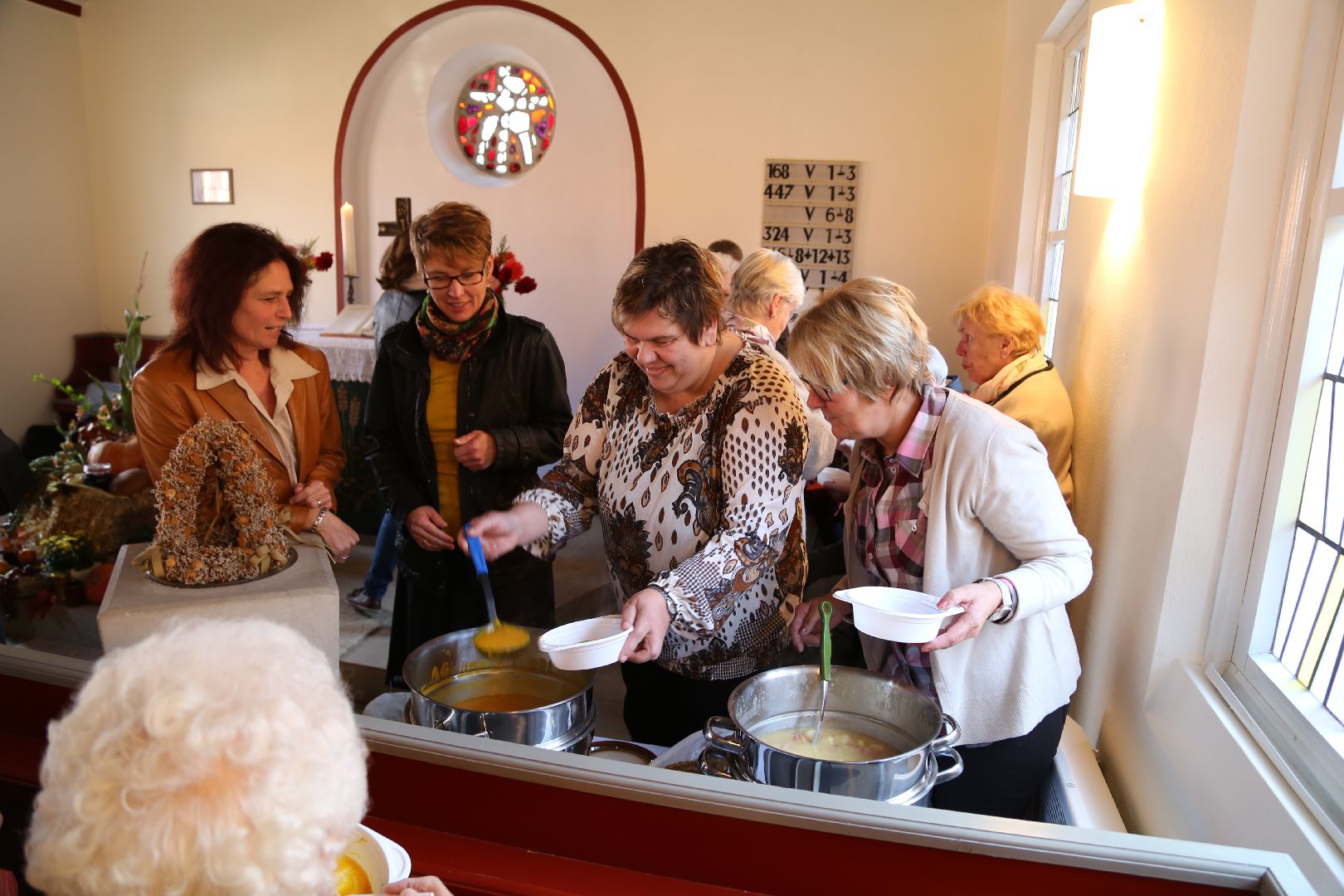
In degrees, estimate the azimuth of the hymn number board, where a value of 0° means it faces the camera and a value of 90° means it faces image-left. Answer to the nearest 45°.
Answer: approximately 0°

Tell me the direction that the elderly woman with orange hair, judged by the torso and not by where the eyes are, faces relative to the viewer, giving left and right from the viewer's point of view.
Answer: facing to the left of the viewer

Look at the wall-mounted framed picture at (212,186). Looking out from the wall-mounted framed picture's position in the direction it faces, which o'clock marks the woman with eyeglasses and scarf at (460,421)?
The woman with eyeglasses and scarf is roughly at 12 o'clock from the wall-mounted framed picture.

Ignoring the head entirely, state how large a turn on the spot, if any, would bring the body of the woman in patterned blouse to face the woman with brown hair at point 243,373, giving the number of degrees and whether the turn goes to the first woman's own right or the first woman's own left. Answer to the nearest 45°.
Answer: approximately 45° to the first woman's own right

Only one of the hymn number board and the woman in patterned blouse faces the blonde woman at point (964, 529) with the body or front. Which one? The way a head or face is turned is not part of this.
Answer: the hymn number board

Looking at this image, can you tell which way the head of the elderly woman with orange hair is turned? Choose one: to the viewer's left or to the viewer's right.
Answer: to the viewer's left

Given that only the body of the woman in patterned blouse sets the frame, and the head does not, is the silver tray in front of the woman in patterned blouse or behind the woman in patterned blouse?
in front

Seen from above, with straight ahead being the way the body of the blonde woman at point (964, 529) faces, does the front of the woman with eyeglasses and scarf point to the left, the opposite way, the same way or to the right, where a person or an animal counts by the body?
to the left

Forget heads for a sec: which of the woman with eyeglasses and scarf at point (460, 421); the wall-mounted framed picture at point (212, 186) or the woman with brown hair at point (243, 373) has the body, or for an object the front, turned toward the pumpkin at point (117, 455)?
the wall-mounted framed picture

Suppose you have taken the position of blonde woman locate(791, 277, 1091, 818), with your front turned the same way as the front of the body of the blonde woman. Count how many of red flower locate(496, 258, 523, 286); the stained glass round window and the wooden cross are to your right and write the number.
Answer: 3

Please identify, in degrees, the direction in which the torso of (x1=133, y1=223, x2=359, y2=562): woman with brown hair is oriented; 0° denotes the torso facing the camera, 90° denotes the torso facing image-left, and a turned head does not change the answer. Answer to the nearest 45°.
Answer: approximately 315°

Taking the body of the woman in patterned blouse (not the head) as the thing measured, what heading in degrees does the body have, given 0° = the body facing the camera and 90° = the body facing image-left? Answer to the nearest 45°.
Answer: approximately 45°

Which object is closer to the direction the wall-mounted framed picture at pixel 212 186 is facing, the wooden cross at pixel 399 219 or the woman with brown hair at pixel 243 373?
the woman with brown hair
